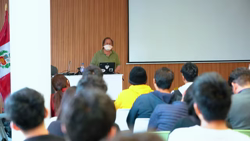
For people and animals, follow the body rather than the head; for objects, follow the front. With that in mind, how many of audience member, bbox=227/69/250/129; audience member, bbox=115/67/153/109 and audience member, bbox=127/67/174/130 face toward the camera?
0

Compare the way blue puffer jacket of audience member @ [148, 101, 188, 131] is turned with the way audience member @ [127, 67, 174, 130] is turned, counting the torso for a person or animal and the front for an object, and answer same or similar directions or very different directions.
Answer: same or similar directions

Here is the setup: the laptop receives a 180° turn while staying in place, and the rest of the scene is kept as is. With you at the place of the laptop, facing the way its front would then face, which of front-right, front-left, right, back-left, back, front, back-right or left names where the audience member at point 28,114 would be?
front

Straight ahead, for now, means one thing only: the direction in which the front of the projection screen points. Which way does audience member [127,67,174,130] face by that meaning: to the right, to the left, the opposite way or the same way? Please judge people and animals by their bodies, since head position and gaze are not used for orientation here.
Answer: the opposite way

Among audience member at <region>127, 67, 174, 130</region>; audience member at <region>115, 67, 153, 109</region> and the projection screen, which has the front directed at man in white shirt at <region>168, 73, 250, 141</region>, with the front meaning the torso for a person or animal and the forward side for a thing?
the projection screen

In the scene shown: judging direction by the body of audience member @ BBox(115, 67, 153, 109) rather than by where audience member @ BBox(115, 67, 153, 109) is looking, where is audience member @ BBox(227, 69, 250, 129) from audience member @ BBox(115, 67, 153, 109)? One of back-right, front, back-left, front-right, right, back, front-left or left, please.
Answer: back-right

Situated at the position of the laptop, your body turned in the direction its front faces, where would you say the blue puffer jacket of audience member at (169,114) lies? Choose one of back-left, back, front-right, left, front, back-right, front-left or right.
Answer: back

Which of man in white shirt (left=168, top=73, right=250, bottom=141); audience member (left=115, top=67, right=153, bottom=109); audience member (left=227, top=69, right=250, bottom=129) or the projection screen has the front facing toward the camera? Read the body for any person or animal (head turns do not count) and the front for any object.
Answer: the projection screen

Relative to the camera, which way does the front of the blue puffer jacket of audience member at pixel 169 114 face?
away from the camera

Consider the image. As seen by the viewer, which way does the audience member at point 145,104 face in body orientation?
away from the camera

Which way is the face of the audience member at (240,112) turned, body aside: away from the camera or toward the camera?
away from the camera

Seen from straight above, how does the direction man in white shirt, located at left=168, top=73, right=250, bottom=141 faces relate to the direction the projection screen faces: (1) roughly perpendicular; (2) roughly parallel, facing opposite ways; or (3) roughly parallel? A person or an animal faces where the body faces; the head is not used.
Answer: roughly parallel, facing opposite ways

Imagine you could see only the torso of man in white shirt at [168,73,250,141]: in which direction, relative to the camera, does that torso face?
away from the camera

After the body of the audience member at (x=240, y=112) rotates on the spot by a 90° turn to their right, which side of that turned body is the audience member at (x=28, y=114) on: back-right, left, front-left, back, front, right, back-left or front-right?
back

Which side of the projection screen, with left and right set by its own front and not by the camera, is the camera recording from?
front

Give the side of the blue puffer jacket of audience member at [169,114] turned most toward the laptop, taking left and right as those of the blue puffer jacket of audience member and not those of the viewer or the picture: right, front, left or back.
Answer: front

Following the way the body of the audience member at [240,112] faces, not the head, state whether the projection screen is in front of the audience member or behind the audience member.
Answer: in front

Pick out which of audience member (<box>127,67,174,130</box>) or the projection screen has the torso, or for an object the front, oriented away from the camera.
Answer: the audience member

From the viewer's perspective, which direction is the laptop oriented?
away from the camera
